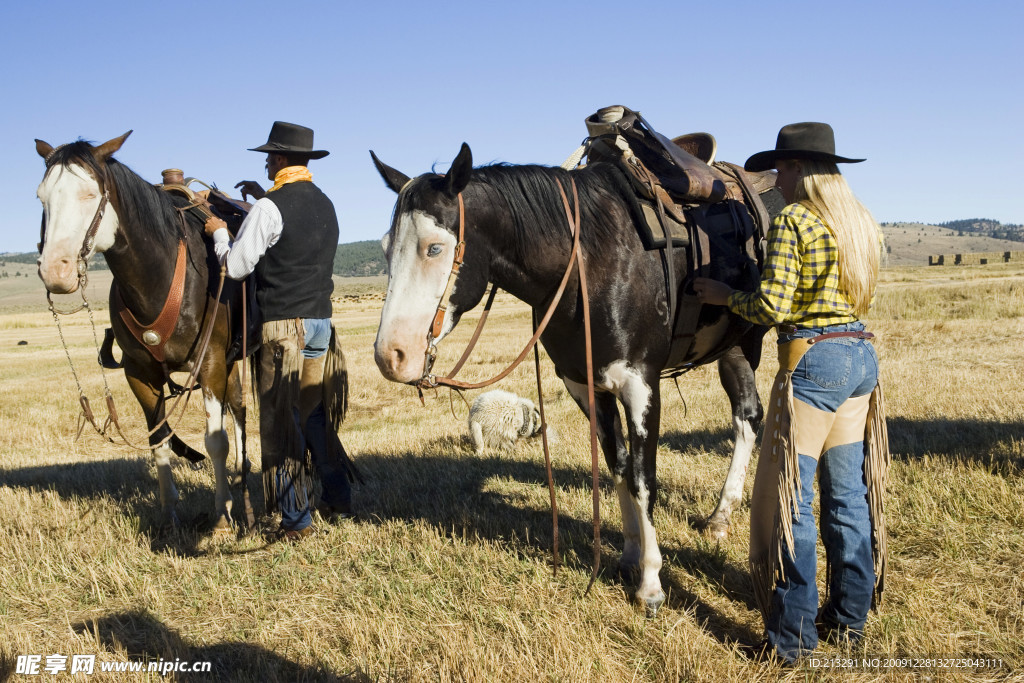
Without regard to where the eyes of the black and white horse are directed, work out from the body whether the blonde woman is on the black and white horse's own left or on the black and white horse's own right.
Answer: on the black and white horse's own left

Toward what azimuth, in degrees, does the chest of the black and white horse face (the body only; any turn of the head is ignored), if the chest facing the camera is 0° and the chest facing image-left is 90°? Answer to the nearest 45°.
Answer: approximately 45°

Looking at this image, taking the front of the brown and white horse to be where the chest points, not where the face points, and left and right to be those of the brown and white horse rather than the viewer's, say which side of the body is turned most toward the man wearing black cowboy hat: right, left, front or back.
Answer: left

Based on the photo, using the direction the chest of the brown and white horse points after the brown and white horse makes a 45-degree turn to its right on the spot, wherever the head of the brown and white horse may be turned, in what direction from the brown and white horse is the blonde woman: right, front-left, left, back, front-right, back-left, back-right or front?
back-left

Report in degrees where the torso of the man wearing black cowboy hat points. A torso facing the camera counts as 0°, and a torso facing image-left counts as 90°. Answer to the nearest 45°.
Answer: approximately 135°

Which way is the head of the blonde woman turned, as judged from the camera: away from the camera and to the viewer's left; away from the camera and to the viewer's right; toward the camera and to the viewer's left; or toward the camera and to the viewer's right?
away from the camera and to the viewer's left

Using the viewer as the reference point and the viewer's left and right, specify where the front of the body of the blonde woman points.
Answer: facing away from the viewer and to the left of the viewer
